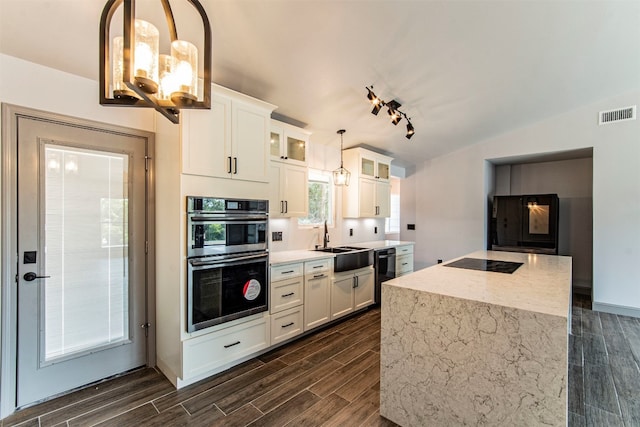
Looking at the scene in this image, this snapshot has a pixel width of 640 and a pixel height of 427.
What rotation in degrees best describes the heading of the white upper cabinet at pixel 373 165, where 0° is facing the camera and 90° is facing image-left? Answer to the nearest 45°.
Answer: approximately 315°

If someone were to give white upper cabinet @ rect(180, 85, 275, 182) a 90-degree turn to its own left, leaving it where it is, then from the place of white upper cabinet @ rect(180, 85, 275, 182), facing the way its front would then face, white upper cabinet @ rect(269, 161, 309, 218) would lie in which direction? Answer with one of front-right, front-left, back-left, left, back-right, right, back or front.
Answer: front

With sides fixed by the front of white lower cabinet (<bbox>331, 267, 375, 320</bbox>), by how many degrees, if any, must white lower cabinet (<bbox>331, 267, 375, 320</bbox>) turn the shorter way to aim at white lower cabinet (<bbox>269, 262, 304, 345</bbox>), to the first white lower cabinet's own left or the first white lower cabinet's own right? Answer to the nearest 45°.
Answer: approximately 90° to the first white lower cabinet's own right

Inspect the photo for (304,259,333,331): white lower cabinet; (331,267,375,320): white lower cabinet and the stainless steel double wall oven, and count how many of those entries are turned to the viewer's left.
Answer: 0

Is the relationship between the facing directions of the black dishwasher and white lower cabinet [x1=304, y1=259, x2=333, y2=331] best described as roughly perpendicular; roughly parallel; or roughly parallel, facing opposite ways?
roughly parallel

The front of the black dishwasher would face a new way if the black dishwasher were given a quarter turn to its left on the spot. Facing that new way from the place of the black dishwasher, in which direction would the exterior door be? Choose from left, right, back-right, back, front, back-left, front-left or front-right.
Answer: back

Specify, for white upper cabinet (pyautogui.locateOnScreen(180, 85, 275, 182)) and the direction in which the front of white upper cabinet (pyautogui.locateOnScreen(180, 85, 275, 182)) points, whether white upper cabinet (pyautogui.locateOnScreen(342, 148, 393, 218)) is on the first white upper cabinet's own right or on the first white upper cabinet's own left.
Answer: on the first white upper cabinet's own left

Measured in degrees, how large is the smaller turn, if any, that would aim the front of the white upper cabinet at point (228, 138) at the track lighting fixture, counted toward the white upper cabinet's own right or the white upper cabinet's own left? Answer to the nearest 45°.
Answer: approximately 45° to the white upper cabinet's own left

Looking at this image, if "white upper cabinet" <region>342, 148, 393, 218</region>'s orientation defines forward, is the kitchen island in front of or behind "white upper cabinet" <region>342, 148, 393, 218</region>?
in front

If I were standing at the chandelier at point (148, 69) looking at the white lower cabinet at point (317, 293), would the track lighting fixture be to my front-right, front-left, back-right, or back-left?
front-right

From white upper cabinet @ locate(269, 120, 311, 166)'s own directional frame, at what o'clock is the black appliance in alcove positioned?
The black appliance in alcove is roughly at 10 o'clock from the white upper cabinet.

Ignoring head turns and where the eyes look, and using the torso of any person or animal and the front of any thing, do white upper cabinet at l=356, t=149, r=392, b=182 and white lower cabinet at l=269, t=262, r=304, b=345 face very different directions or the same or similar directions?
same or similar directions

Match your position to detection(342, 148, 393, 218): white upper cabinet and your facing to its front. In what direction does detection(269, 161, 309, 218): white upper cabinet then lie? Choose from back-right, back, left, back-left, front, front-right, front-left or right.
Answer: right

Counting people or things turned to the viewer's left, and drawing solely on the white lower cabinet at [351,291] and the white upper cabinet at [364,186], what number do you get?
0

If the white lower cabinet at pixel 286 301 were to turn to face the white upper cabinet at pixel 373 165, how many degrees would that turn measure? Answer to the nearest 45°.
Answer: approximately 90° to its left

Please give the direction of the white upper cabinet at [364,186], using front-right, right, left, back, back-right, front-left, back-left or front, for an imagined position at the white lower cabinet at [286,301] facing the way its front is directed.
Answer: left
